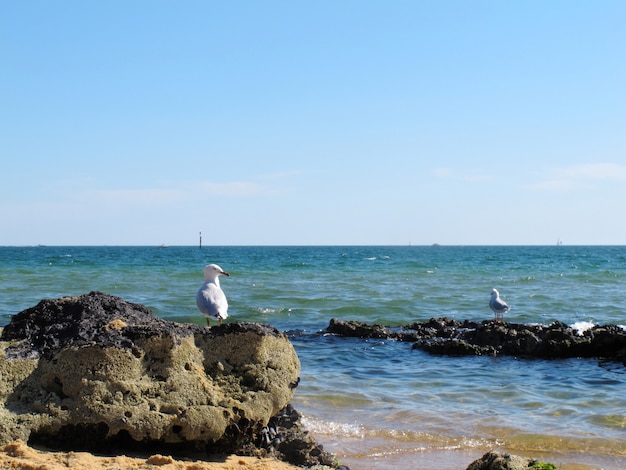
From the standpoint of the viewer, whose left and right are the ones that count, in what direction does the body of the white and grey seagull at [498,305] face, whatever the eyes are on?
facing to the left of the viewer
